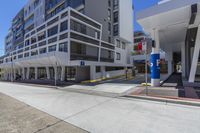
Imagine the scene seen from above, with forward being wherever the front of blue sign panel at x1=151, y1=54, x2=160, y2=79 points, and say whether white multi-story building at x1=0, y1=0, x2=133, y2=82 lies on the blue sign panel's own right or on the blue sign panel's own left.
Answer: on the blue sign panel's own right

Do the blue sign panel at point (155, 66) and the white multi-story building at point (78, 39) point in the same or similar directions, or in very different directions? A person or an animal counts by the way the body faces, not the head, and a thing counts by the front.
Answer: same or similar directions

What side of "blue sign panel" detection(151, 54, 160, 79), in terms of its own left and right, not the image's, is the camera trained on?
front

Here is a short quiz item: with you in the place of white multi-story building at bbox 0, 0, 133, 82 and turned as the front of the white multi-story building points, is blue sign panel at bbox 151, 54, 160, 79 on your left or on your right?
on your left

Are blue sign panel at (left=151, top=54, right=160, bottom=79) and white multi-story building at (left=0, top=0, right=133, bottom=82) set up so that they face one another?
no
